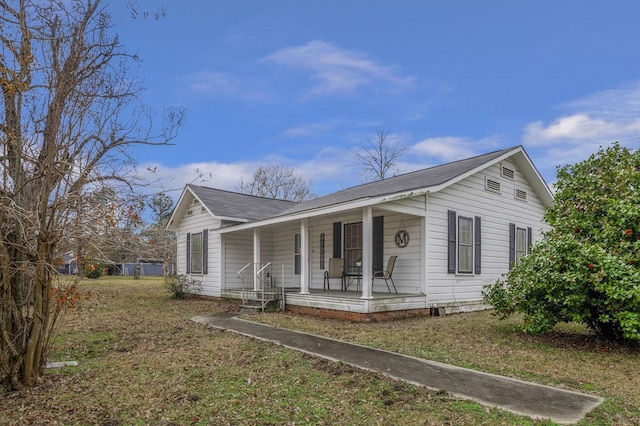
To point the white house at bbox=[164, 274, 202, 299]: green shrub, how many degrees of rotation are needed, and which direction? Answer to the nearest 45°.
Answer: approximately 90° to its right

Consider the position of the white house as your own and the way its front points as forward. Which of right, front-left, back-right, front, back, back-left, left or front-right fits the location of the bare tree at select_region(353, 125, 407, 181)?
back-right

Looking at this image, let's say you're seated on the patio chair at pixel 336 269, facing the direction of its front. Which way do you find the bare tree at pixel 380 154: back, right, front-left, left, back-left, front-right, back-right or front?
back-right

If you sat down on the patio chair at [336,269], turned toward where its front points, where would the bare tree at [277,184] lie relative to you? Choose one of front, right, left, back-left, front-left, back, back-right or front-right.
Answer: back-right

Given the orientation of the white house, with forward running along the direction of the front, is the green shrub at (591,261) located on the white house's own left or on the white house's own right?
on the white house's own left

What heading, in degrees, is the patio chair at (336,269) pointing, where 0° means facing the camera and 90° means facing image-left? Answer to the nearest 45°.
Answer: approximately 45°

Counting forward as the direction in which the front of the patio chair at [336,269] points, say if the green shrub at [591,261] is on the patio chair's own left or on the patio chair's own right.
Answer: on the patio chair's own left

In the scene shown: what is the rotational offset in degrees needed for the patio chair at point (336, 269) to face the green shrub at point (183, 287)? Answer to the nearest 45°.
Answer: approximately 90° to its right

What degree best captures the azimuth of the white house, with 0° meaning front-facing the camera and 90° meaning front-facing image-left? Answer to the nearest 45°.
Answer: approximately 45°

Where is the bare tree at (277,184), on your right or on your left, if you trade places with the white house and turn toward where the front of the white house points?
on your right
